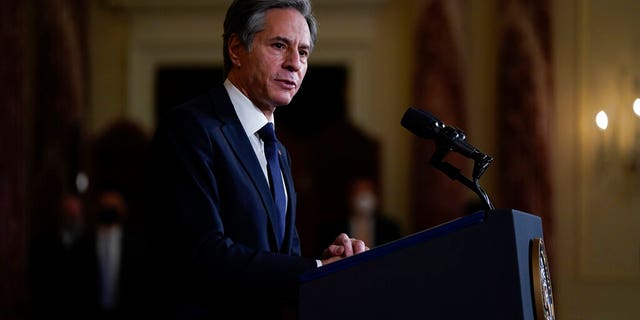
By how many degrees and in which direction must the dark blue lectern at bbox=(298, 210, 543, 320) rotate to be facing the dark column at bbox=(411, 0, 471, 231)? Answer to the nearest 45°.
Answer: approximately 90° to its left

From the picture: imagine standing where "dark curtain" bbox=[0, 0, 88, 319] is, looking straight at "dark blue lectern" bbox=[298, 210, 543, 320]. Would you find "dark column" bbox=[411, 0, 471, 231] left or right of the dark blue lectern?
left

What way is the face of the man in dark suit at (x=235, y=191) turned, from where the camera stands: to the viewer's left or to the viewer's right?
to the viewer's right

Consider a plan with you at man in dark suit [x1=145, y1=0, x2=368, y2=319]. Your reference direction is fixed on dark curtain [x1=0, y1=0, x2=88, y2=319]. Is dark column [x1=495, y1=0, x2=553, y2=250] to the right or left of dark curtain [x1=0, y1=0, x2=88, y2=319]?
right

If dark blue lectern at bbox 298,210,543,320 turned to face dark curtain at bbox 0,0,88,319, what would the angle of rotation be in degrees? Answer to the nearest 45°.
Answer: approximately 135° to its left

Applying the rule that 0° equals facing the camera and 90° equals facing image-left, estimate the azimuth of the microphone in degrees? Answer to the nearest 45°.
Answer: approximately 90°

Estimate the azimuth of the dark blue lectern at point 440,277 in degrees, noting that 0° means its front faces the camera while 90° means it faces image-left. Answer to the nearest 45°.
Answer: approximately 270°

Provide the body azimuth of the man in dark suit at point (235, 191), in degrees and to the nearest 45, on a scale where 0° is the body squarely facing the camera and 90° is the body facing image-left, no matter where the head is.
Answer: approximately 315°
